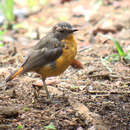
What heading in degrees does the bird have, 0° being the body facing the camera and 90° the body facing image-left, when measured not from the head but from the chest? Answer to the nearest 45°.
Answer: approximately 270°
